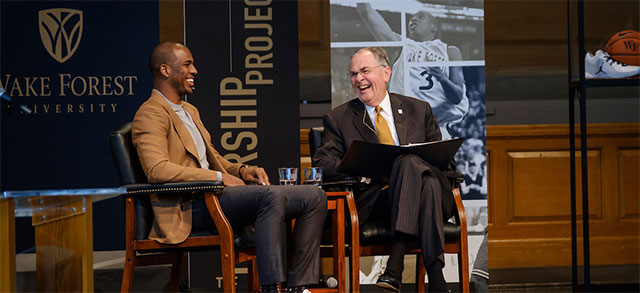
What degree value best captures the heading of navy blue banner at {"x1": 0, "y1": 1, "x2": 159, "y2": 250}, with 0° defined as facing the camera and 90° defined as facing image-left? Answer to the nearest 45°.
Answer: approximately 0°

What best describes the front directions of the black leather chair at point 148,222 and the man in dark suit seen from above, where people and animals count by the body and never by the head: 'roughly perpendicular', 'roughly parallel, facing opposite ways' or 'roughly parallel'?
roughly perpendicular

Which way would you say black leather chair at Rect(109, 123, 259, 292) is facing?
to the viewer's right

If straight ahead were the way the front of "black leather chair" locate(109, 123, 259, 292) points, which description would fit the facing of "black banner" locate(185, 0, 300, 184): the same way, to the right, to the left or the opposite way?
to the right

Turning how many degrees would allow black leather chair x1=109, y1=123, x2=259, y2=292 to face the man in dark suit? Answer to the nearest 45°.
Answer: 0° — it already faces them

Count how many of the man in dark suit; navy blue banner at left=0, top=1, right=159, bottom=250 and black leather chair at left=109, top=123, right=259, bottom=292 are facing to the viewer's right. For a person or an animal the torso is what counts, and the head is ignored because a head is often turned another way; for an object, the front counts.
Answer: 1

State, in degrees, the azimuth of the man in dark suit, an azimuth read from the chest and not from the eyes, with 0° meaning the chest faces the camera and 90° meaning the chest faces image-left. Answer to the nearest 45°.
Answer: approximately 0°

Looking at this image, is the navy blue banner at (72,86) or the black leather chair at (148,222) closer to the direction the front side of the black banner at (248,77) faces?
the black leather chair

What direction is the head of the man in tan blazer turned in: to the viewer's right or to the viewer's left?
to the viewer's right

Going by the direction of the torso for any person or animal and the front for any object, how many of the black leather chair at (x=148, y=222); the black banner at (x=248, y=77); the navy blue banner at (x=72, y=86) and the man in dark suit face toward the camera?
3

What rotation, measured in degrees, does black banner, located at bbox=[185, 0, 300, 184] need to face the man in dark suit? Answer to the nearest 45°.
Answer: approximately 45° to its left

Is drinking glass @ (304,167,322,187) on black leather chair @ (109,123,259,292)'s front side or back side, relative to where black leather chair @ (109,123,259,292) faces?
on the front side

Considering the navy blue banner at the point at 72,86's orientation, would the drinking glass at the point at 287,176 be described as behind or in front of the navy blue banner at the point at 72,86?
in front
